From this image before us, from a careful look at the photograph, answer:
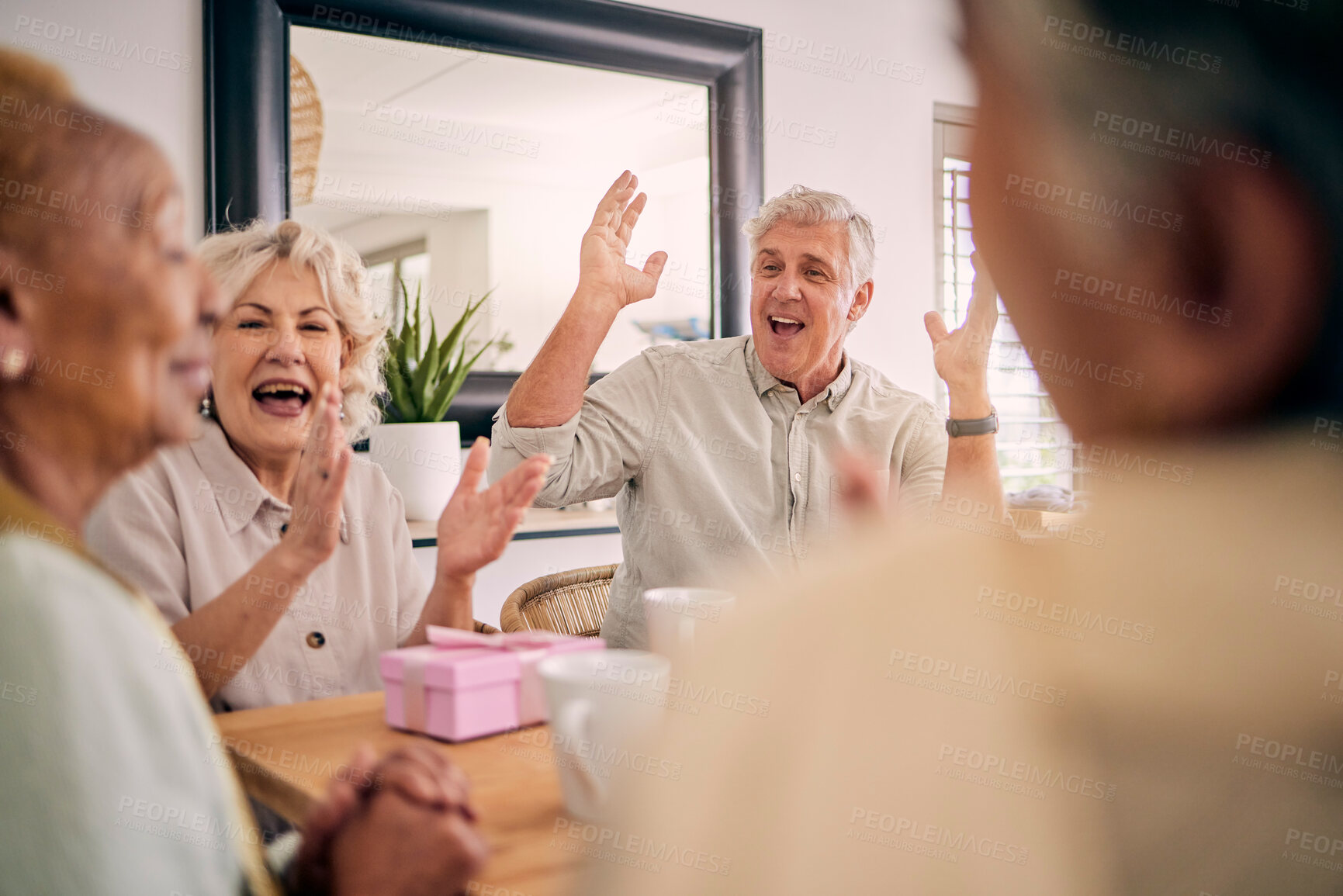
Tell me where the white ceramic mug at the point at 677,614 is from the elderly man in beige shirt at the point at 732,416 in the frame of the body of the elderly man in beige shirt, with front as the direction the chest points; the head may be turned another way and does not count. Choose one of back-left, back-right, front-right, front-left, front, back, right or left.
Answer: front

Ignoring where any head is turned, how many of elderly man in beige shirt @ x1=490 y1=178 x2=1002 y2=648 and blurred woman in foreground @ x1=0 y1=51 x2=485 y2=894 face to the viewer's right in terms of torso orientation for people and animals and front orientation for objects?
1

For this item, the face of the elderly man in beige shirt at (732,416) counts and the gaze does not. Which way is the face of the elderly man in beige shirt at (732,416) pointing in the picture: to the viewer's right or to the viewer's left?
to the viewer's left

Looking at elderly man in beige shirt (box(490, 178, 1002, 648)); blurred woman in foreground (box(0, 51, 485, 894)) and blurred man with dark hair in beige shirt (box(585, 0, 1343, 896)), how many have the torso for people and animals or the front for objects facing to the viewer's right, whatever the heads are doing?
1

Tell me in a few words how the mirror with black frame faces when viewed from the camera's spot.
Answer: facing the viewer and to the right of the viewer

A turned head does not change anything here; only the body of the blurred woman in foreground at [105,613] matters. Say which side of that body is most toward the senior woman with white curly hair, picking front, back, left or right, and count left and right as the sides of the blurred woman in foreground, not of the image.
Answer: left

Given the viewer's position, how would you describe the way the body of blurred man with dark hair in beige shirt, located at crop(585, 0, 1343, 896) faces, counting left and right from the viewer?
facing away from the viewer and to the left of the viewer

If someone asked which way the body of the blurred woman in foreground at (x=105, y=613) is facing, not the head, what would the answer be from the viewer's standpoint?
to the viewer's right

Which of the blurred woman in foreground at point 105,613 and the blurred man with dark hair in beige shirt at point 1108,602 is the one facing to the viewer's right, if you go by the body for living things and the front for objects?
the blurred woman in foreground

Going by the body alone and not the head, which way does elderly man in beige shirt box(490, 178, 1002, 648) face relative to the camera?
toward the camera

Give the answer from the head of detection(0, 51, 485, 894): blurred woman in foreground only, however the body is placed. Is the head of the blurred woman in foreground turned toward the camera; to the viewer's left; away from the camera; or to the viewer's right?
to the viewer's right

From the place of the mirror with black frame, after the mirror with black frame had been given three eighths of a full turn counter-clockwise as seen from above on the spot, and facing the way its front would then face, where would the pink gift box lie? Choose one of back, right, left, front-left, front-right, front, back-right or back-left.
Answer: back

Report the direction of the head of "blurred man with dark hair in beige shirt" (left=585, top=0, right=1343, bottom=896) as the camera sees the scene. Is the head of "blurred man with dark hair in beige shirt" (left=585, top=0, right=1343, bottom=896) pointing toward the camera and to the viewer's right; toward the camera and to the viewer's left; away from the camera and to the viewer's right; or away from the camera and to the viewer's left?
away from the camera and to the viewer's left

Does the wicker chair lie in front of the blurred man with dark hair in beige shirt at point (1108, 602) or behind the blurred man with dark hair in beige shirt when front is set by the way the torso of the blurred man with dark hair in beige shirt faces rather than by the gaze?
in front
